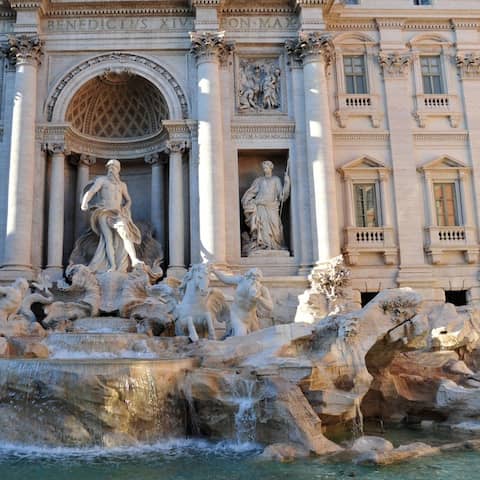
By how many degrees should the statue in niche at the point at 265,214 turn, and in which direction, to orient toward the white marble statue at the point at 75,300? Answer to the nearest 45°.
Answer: approximately 90° to its right

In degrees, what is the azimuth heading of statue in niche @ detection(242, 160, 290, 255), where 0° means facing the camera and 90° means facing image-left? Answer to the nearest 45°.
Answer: approximately 0°

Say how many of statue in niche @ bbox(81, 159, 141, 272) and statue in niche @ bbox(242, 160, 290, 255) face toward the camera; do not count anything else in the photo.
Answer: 2

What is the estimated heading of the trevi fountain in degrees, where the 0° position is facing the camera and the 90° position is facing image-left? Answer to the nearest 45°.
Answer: approximately 0°

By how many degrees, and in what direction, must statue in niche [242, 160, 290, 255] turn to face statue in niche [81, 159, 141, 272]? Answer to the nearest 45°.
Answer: approximately 90° to its right

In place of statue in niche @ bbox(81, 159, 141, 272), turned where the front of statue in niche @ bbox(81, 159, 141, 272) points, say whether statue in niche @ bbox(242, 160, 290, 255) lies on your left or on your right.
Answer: on your left

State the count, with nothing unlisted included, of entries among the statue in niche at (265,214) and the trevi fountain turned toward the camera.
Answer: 2
